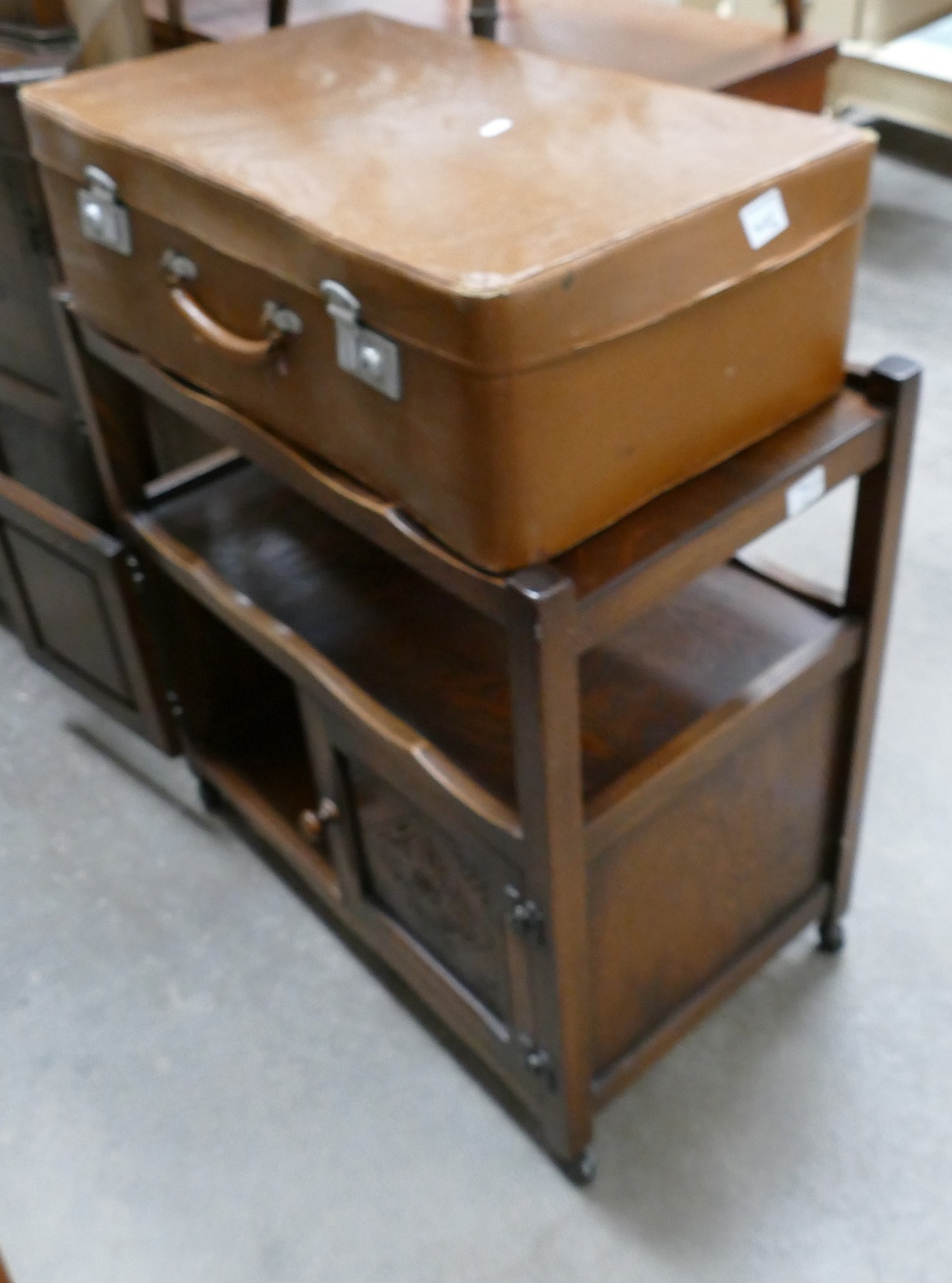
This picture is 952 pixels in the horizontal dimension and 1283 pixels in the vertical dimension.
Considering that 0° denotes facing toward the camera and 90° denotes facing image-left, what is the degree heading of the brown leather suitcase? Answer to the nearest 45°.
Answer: approximately 45°

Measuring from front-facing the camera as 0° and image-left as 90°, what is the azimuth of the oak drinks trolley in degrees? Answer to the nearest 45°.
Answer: approximately 45°
